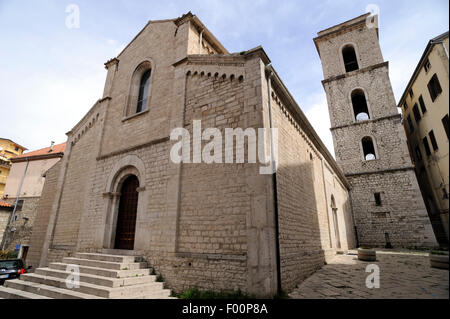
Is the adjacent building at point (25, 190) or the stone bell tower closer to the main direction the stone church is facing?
the adjacent building

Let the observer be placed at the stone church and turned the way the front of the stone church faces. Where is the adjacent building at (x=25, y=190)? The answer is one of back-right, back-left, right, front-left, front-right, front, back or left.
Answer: right

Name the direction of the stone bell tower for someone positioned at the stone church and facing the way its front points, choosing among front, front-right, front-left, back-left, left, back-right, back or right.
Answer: back

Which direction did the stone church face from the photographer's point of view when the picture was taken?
facing the viewer and to the left of the viewer

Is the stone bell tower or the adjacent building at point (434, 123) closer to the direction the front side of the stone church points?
the adjacent building

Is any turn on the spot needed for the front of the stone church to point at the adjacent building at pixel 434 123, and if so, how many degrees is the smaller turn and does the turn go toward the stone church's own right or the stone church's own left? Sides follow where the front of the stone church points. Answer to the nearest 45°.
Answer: approximately 90° to the stone church's own left
